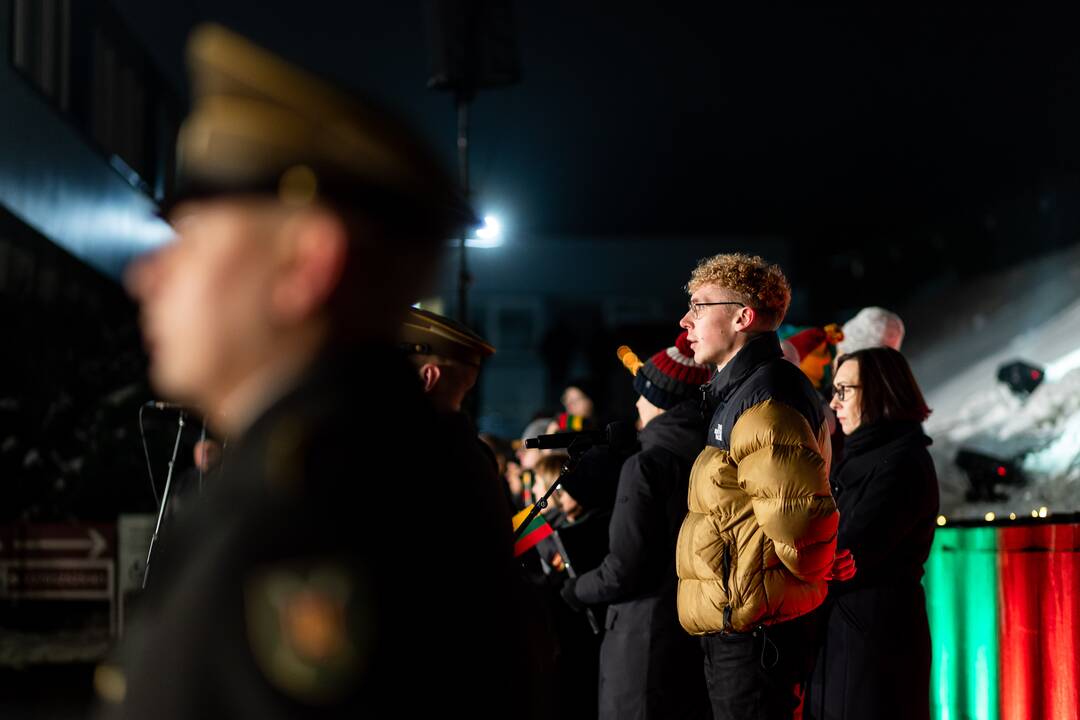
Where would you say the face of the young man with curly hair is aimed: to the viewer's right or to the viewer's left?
to the viewer's left

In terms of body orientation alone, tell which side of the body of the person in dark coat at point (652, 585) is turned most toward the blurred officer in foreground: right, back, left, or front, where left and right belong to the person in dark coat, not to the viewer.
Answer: left

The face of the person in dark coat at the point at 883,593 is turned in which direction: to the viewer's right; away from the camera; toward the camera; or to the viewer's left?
to the viewer's left

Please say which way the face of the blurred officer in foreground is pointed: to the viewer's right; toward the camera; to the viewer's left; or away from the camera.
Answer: to the viewer's left

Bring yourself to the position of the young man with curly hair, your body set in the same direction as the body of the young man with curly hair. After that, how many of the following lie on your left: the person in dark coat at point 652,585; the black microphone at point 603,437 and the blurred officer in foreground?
1

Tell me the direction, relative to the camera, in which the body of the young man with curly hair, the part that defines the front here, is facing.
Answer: to the viewer's left

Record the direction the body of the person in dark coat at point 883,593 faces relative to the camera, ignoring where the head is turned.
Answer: to the viewer's left

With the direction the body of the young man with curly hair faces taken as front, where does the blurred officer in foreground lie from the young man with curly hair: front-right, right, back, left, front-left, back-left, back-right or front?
left

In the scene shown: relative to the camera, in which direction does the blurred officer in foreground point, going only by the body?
to the viewer's left

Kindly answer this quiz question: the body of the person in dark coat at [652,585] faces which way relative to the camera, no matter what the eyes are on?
to the viewer's left
